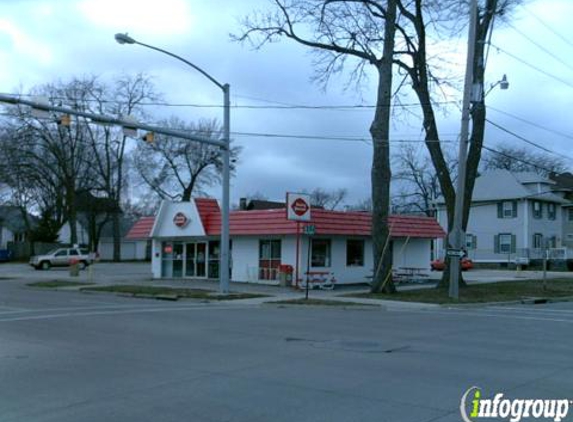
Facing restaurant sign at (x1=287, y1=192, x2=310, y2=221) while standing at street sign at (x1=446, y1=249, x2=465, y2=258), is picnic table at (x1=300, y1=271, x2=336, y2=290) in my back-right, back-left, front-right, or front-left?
front-right

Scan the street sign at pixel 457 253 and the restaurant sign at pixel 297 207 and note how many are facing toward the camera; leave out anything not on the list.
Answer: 2

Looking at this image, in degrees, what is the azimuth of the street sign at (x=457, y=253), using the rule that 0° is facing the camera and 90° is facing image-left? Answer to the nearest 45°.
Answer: approximately 0°

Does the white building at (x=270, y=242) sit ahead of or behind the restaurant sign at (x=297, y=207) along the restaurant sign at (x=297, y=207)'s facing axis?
behind

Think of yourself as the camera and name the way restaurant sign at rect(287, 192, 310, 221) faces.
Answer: facing the viewer

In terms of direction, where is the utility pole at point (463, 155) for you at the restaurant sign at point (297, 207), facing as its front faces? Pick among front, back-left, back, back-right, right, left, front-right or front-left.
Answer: left

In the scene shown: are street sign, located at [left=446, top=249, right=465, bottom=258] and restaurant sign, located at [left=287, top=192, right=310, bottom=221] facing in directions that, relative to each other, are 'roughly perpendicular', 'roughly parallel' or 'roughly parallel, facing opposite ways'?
roughly parallel

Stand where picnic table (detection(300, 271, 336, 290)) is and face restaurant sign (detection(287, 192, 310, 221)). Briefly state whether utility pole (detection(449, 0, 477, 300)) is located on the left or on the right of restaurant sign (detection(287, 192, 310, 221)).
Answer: left

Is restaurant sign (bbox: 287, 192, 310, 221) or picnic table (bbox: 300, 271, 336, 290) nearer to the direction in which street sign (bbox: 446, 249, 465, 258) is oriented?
the restaurant sign

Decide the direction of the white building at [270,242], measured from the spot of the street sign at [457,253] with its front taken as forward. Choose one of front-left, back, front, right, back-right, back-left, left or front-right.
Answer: back-right

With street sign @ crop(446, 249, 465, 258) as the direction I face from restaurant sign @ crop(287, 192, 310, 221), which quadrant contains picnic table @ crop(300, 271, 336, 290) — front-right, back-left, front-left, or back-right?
front-left
